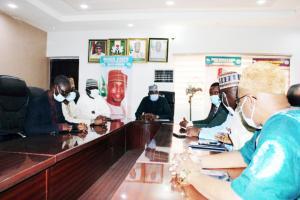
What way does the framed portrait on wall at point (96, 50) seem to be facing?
toward the camera

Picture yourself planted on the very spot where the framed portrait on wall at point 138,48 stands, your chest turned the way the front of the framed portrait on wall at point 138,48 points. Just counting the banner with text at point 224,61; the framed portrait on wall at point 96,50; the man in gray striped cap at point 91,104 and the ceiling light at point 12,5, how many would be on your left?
1

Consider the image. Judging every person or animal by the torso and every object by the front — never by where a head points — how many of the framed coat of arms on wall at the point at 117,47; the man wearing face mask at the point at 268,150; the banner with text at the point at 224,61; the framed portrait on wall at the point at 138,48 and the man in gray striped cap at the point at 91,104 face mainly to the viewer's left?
1

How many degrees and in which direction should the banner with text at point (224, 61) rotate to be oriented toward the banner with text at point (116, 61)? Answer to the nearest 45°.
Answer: approximately 90° to its right

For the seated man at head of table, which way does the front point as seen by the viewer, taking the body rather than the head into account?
toward the camera

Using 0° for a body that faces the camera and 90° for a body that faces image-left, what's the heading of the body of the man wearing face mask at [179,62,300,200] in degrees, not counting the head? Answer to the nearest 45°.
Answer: approximately 90°

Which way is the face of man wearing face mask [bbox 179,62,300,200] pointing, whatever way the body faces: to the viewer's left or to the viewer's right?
to the viewer's left

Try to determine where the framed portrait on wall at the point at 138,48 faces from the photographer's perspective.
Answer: facing the viewer

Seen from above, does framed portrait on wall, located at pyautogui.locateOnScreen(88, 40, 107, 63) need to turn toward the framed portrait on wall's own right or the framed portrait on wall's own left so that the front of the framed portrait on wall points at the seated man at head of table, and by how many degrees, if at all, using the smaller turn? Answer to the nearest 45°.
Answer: approximately 45° to the framed portrait on wall's own left

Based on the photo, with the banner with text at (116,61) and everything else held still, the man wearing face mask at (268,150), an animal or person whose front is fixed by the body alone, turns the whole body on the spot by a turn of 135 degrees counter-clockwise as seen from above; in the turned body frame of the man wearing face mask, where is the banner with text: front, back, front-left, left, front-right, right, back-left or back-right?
back

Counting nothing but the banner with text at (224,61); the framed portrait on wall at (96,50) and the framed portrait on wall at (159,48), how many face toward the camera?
3

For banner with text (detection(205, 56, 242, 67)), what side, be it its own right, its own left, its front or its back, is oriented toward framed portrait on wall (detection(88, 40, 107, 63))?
right

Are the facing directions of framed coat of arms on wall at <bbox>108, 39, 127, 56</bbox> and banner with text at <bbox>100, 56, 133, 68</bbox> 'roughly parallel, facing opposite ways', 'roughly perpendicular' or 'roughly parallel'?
roughly parallel
